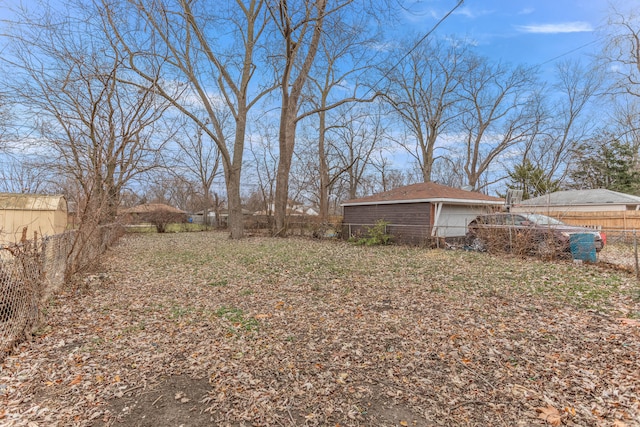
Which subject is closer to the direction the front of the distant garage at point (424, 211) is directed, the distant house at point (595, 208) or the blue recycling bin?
the blue recycling bin

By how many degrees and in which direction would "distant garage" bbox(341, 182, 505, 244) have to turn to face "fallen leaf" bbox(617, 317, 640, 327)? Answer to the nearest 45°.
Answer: approximately 45° to its right

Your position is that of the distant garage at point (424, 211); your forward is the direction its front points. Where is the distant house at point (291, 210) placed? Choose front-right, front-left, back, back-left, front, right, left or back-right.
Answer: back

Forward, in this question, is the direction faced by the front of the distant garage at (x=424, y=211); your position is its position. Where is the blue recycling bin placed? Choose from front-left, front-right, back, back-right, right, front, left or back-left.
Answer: front

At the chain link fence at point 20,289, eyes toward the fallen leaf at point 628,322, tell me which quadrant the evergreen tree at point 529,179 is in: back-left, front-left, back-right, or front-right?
front-left

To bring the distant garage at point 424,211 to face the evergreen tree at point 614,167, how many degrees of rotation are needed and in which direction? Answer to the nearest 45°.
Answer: approximately 90° to its left

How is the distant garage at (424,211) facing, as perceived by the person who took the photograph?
facing the viewer and to the right of the viewer

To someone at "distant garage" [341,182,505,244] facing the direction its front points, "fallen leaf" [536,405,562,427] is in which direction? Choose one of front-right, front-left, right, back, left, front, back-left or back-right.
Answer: front-right

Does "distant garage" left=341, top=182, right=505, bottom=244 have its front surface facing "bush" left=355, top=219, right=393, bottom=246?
no

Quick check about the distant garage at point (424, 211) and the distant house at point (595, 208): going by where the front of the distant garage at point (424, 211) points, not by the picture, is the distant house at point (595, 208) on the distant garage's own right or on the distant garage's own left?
on the distant garage's own left

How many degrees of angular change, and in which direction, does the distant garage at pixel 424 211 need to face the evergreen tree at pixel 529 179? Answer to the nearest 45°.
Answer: approximately 90° to its left

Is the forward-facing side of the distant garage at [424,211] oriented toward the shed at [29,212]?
no
